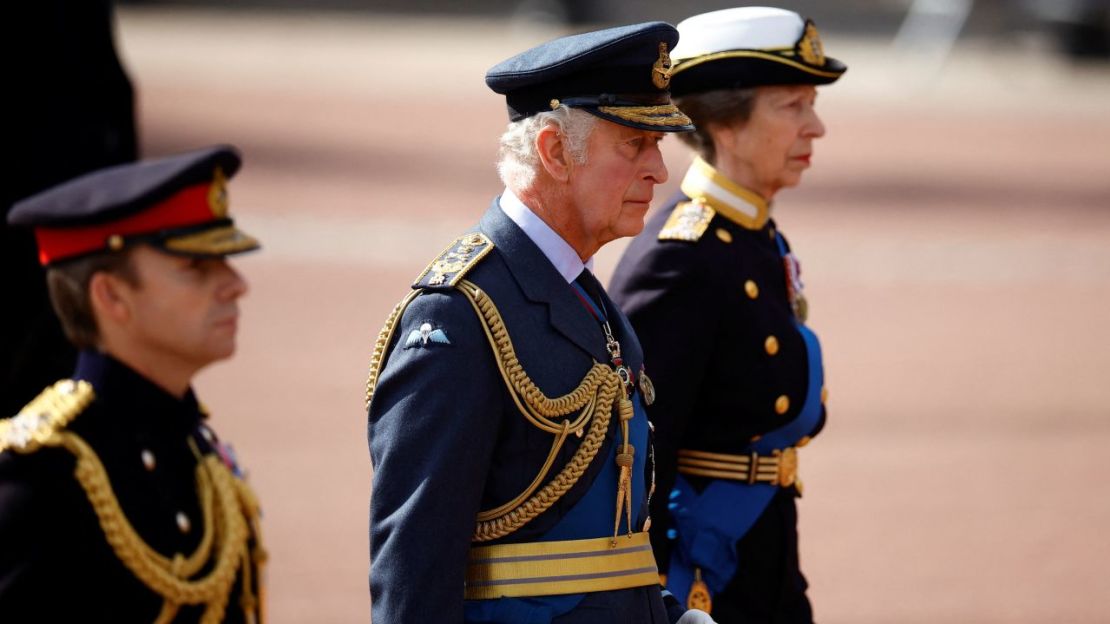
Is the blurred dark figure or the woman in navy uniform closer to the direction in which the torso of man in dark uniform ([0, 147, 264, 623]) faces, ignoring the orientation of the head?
the woman in navy uniform

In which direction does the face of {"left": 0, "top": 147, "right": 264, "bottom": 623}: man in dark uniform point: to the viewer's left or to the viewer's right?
to the viewer's right

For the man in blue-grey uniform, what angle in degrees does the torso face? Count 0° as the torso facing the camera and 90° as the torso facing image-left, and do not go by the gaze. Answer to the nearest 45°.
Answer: approximately 315°

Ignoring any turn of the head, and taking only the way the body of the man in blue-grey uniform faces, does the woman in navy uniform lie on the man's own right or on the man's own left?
on the man's own left

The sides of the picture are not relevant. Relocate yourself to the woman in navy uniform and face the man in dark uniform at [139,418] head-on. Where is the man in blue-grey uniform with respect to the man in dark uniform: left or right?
left

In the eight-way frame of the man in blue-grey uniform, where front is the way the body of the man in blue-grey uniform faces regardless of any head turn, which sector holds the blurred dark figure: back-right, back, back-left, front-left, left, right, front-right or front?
back

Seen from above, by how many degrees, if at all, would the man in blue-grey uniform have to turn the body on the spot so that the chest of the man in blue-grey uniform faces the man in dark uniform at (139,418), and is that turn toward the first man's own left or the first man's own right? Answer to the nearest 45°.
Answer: approximately 180°

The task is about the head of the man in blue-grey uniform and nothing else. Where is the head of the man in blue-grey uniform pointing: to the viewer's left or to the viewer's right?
to the viewer's right

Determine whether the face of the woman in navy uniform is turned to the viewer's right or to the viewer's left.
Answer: to the viewer's right

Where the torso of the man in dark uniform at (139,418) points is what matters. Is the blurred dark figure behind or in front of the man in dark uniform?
behind
